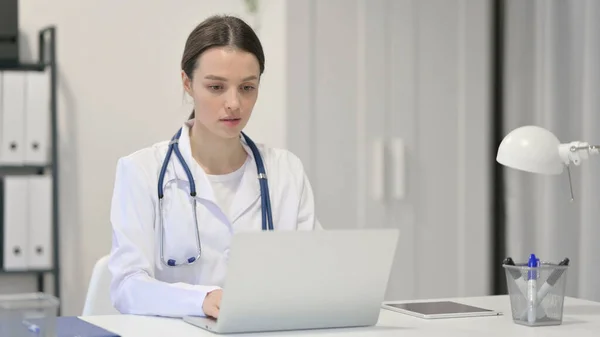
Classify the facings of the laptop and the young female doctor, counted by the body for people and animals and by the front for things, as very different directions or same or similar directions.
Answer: very different directions

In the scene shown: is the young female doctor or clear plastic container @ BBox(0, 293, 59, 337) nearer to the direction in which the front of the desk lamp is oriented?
the young female doctor

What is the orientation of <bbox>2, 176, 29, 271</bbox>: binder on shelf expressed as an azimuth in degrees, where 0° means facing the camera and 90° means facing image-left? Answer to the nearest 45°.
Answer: approximately 0°

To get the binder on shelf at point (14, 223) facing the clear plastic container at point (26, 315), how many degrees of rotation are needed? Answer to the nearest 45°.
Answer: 0° — it already faces it

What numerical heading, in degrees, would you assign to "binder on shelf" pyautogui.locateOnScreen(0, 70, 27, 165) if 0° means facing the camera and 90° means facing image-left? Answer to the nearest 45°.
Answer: approximately 0°

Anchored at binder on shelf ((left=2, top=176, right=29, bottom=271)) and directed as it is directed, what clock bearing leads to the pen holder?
The pen holder is roughly at 11 o'clock from the binder on shelf.

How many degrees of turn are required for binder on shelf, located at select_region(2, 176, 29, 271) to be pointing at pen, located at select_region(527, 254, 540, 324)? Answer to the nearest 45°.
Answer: approximately 45° to its left
